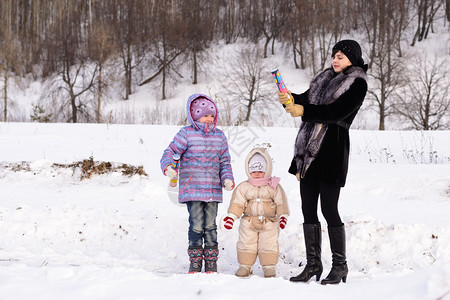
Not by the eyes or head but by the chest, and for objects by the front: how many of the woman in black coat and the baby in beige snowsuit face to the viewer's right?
0

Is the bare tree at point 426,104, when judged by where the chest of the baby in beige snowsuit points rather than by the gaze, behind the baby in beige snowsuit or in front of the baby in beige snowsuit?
behind

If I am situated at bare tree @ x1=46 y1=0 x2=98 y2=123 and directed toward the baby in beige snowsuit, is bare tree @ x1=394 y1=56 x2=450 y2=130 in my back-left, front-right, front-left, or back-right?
front-left

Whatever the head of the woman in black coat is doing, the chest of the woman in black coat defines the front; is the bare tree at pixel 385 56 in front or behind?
behind

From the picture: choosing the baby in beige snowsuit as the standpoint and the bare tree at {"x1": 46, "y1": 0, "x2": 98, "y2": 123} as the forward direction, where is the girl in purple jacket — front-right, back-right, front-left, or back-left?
front-left

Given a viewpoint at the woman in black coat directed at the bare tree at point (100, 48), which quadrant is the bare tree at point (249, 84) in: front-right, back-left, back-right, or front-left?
front-right

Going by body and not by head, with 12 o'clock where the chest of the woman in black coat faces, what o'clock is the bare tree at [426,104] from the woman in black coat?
The bare tree is roughly at 5 o'clock from the woman in black coat.

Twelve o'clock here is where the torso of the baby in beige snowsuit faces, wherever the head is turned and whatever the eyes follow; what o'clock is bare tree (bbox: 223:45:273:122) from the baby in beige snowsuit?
The bare tree is roughly at 6 o'clock from the baby in beige snowsuit.

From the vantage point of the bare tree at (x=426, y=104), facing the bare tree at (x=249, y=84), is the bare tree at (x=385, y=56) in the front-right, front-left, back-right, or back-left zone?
front-right

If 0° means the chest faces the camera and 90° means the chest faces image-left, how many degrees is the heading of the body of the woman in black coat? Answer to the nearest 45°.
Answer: approximately 45°

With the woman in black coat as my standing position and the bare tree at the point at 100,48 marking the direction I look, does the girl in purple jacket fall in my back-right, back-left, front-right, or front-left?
front-left

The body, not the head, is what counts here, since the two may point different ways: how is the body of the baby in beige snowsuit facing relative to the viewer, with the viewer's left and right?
facing the viewer

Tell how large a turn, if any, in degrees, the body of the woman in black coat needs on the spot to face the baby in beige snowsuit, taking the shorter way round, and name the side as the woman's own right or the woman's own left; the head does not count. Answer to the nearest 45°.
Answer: approximately 90° to the woman's own right
